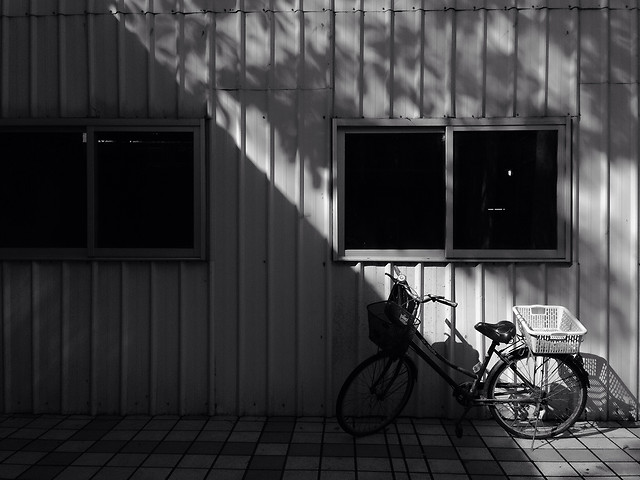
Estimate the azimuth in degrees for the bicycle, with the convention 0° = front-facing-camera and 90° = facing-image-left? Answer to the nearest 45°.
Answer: approximately 90°

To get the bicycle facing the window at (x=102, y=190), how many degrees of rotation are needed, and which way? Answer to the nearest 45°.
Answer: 0° — it already faces it
